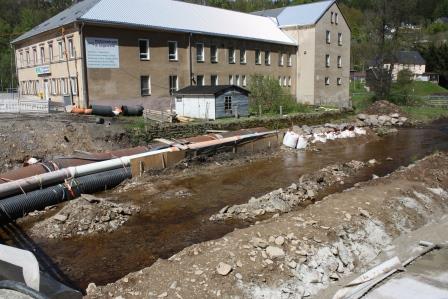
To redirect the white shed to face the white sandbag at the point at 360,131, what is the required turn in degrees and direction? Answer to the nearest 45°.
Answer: approximately 135° to its left

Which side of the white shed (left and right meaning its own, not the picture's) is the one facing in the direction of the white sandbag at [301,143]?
left

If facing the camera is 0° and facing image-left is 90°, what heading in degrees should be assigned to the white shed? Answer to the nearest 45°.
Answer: approximately 45°
